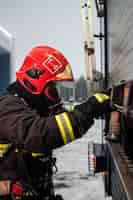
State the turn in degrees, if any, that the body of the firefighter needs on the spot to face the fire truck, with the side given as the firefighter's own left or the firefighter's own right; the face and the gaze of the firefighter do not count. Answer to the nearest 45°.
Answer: approximately 45° to the firefighter's own left

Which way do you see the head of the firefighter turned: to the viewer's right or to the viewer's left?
to the viewer's right

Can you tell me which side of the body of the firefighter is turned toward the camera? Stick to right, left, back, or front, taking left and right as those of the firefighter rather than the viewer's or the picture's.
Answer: right
